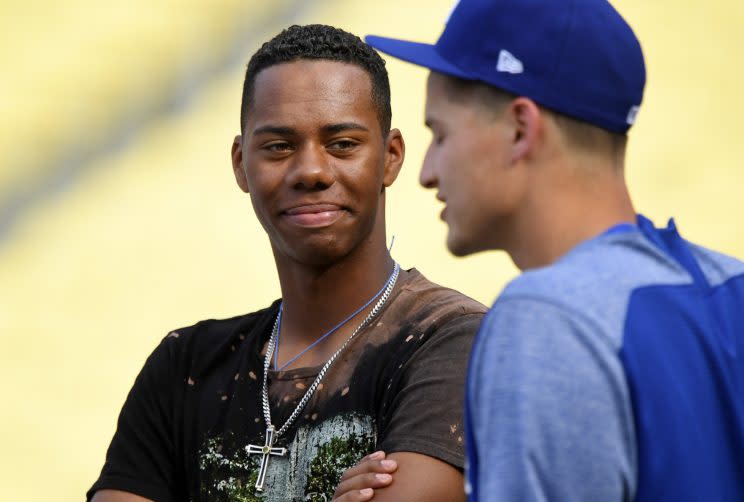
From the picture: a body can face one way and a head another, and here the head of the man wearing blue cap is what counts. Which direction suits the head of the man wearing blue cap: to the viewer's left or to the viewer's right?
to the viewer's left

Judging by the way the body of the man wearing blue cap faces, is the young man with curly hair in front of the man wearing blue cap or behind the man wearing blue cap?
in front

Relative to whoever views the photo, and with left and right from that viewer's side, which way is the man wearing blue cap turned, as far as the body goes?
facing away from the viewer and to the left of the viewer
